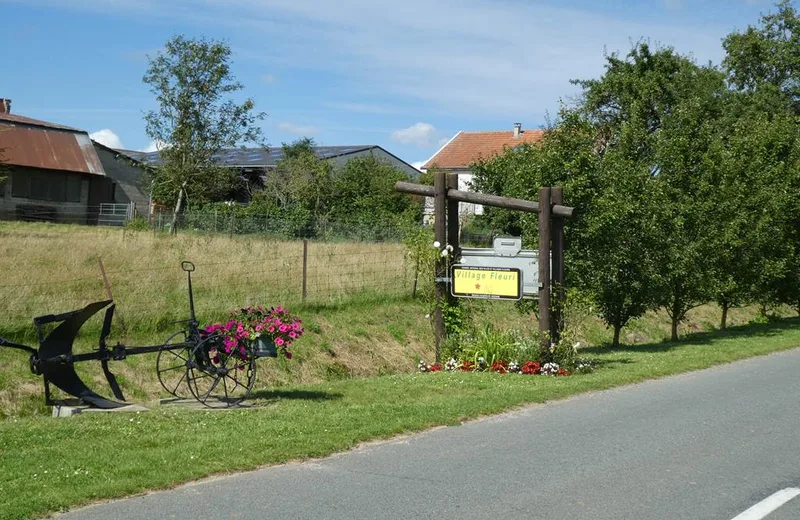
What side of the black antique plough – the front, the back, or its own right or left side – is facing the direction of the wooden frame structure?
front

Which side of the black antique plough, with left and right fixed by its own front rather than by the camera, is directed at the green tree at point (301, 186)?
left

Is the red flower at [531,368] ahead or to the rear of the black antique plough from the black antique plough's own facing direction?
ahead

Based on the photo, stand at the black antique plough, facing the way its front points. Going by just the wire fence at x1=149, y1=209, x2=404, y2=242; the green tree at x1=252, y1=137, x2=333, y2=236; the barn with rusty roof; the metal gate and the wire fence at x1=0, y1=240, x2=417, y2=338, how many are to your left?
5

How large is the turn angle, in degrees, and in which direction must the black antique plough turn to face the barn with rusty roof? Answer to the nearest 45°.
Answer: approximately 90° to its left

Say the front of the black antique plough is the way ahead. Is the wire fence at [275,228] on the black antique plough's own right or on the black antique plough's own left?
on the black antique plough's own left

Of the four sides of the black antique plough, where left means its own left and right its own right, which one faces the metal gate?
left

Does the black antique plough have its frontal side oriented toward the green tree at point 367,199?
no

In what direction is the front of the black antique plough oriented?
to the viewer's right

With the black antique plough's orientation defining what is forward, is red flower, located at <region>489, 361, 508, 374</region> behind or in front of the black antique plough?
in front

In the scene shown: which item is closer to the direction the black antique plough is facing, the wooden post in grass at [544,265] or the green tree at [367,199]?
the wooden post in grass

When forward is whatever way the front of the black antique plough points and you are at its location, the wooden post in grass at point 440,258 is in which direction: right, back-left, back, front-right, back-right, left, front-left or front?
front-left

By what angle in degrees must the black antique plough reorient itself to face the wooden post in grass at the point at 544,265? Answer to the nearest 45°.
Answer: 0° — it already faces it

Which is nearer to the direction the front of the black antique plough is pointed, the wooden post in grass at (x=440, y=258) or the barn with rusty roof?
the wooden post in grass

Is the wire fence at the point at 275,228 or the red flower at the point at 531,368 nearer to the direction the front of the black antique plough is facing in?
the red flower
